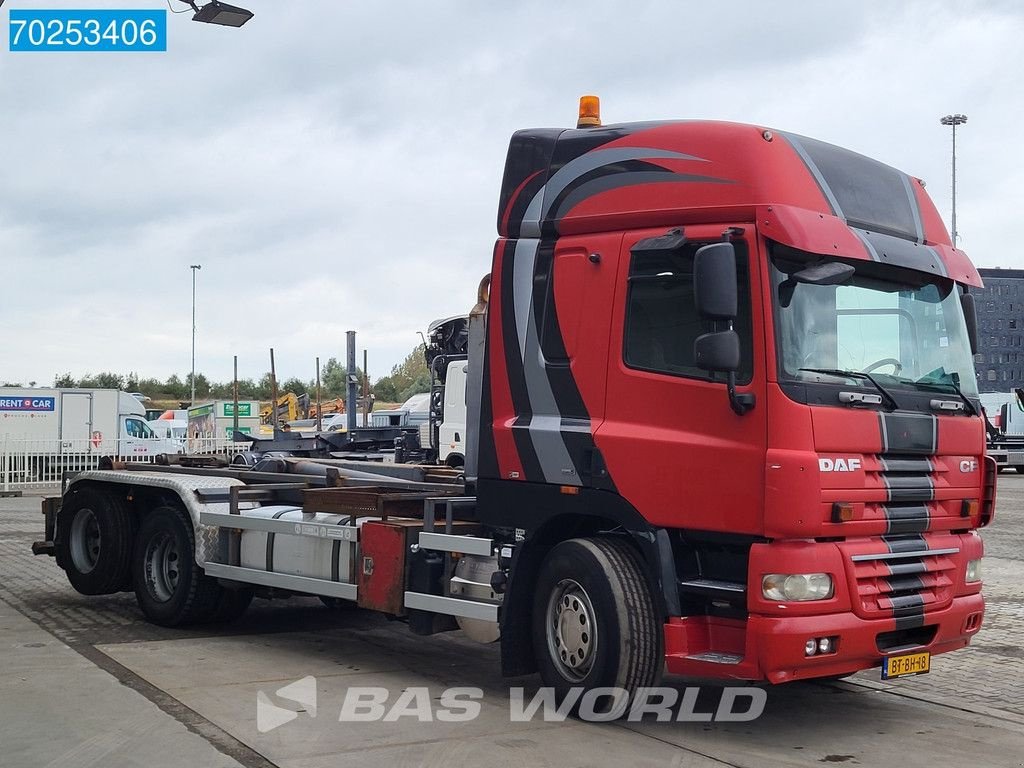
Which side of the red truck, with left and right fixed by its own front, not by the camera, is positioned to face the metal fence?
back

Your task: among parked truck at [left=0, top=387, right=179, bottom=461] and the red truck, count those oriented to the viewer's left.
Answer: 0

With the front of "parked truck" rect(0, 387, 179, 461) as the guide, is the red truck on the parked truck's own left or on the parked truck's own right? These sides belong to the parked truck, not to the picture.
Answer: on the parked truck's own right

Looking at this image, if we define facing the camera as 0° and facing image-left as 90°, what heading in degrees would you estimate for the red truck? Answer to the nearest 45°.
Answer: approximately 315°

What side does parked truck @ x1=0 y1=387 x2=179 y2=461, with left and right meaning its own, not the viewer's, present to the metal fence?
right

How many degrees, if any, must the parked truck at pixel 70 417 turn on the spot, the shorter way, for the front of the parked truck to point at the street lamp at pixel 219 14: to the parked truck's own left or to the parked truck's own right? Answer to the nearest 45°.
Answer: approximately 90° to the parked truck's own right

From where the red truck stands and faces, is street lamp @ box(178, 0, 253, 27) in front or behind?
behind

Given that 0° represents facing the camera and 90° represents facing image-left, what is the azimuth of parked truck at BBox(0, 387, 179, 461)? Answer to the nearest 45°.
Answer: approximately 270°
